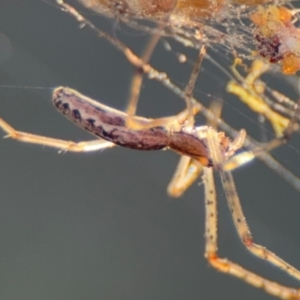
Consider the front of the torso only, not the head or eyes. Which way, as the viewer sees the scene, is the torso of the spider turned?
to the viewer's right
